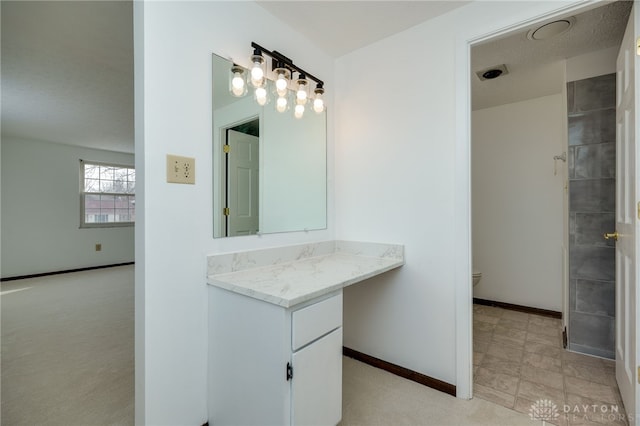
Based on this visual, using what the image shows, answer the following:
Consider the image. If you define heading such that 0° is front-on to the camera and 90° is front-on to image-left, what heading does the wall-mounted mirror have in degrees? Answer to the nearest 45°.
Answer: approximately 315°

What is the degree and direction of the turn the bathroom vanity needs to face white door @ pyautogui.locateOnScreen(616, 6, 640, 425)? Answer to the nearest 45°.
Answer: approximately 45° to its left

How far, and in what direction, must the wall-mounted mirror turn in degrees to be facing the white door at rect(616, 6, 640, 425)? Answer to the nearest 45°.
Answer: approximately 45° to its left

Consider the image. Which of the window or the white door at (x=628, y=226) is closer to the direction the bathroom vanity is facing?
the white door

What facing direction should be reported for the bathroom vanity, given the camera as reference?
facing the viewer and to the right of the viewer

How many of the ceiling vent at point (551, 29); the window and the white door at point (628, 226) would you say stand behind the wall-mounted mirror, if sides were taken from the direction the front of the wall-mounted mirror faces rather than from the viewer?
1

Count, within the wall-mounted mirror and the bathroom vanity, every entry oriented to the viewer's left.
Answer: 0
